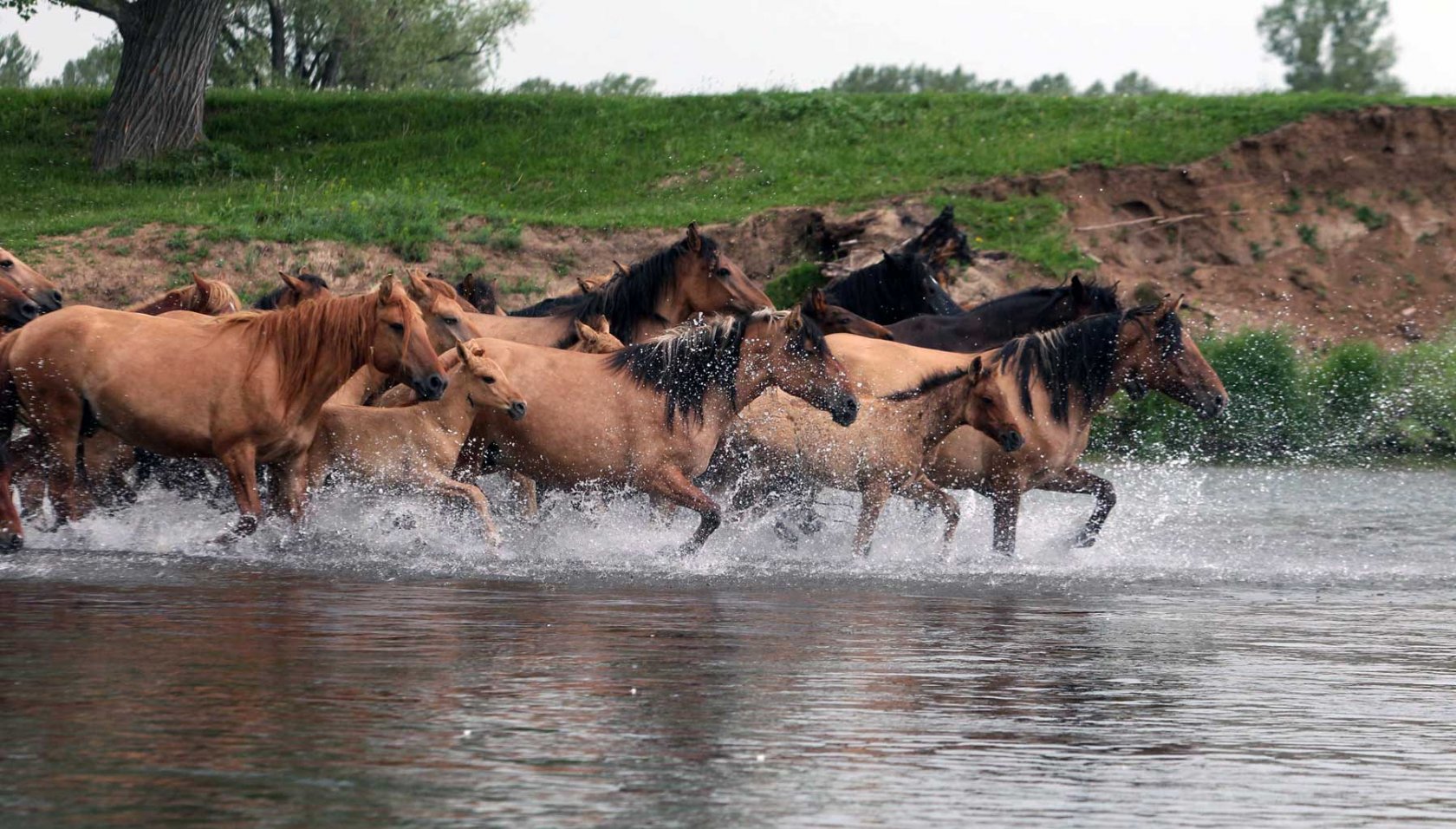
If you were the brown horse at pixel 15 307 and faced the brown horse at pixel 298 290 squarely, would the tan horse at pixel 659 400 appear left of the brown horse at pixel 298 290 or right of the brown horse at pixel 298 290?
right

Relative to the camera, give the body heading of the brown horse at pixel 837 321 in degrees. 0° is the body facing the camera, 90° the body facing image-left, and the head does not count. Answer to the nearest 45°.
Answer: approximately 270°

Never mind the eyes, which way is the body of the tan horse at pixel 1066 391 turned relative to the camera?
to the viewer's right

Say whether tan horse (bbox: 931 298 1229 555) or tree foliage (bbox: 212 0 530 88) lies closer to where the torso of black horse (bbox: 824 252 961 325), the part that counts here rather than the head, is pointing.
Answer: the tan horse

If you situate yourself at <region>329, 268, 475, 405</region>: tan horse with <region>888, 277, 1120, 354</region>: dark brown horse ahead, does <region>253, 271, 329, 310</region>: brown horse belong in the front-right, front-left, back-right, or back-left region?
back-left

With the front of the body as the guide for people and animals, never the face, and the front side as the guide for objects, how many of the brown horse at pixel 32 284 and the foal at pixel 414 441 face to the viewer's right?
2

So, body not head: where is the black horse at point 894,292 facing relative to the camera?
to the viewer's right

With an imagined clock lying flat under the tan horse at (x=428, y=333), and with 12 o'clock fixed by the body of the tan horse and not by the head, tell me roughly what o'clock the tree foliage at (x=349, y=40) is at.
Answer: The tree foliage is roughly at 9 o'clock from the tan horse.

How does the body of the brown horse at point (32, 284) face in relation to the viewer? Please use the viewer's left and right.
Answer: facing to the right of the viewer

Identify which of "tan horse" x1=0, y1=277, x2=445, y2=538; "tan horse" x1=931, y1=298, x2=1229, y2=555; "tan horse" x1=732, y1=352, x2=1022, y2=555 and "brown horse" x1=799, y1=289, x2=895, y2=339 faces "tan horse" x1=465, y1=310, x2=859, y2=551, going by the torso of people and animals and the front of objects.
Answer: "tan horse" x1=0, y1=277, x2=445, y2=538

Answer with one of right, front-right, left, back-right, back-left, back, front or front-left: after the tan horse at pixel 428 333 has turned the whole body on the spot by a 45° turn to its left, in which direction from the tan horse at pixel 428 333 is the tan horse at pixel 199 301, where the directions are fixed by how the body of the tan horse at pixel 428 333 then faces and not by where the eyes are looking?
left

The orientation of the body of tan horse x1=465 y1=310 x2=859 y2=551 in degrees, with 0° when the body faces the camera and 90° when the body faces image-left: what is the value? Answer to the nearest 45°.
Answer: approximately 270°

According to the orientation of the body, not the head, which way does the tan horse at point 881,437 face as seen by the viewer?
to the viewer's right

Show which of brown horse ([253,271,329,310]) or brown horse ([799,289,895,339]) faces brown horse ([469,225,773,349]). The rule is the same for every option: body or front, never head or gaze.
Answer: brown horse ([253,271,329,310])

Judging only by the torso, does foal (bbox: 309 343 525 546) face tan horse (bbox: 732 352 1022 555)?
yes
